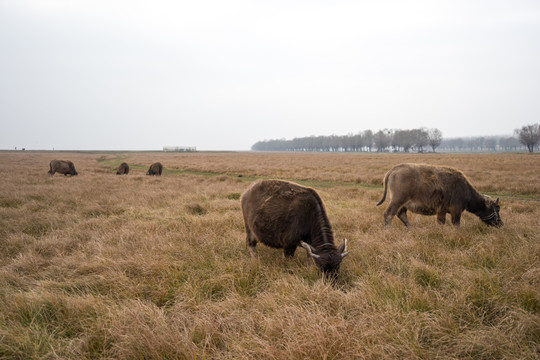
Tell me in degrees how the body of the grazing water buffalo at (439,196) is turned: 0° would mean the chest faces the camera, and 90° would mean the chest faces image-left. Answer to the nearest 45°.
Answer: approximately 270°

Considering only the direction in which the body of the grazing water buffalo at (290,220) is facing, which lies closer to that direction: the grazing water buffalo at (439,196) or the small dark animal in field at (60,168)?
the grazing water buffalo

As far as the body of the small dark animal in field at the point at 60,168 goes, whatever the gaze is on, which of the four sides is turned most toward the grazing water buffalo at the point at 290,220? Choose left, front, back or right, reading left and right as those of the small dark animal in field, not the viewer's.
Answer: right

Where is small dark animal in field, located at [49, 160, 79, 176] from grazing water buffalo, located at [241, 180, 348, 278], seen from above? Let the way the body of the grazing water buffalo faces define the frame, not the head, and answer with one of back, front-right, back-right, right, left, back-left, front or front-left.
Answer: back

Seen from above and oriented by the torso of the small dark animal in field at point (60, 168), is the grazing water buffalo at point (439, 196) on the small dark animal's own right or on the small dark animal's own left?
on the small dark animal's own right

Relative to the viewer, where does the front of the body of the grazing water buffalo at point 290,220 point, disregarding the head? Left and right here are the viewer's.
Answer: facing the viewer and to the right of the viewer

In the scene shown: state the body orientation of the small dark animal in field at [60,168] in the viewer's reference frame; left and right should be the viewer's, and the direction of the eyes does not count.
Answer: facing to the right of the viewer

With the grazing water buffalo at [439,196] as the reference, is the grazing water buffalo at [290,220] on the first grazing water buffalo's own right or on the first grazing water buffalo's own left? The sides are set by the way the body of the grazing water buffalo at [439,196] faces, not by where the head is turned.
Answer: on the first grazing water buffalo's own right

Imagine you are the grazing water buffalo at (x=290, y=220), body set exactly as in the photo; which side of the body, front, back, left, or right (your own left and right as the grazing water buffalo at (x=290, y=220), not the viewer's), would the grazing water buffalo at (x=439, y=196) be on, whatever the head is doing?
left
